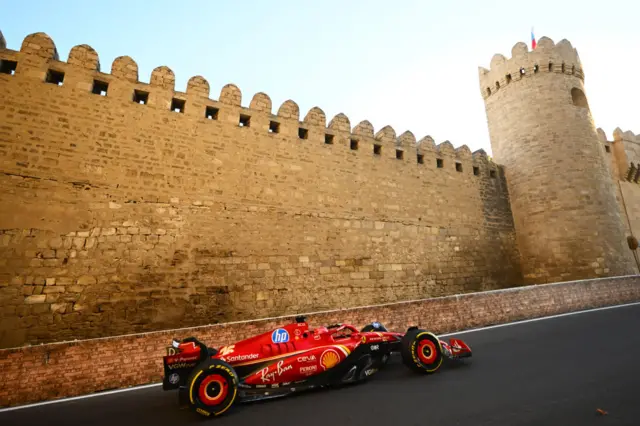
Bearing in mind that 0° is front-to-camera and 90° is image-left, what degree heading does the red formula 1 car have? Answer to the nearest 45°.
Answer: approximately 225°

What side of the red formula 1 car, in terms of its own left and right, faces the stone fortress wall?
left

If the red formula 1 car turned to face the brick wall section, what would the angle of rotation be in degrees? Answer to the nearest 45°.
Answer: approximately 90° to its left
